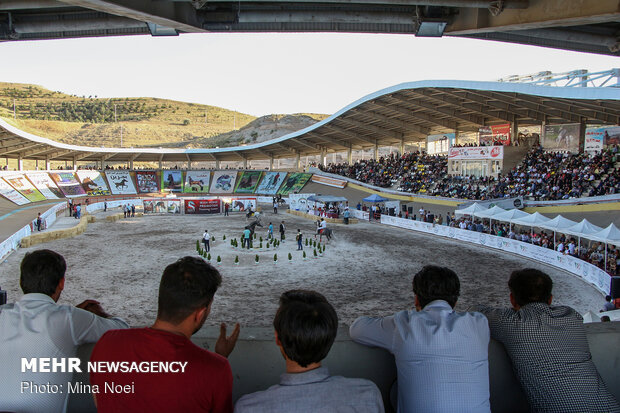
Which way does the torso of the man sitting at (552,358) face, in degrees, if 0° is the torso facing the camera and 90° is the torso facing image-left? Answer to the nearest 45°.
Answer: approximately 180°

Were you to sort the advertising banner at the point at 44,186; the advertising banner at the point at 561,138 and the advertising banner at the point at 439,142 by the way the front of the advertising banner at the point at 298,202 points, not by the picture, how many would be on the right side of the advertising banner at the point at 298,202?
1

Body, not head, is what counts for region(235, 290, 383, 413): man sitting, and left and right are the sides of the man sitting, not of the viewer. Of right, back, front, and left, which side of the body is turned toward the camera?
back

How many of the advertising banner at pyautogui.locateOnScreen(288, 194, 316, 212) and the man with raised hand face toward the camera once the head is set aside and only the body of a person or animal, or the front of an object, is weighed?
1

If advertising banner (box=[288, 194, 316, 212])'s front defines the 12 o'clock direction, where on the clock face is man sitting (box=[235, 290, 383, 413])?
The man sitting is roughly at 12 o'clock from the advertising banner.

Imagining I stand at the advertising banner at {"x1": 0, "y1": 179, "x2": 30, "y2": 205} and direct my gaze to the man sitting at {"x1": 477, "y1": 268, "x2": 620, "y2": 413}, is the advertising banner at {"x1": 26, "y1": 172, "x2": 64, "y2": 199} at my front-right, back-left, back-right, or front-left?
back-left

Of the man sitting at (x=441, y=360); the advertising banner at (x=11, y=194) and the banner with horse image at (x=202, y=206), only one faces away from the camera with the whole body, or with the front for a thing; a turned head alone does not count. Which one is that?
the man sitting

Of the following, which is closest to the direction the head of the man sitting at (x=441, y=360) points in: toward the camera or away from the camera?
away from the camera

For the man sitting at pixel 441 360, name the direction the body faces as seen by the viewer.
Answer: away from the camera

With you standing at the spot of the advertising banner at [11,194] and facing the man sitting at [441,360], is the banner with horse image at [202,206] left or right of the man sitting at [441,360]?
left

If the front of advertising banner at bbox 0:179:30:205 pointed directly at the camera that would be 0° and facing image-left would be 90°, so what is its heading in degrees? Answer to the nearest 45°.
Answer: approximately 315°

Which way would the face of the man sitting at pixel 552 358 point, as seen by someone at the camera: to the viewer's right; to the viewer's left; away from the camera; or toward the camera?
away from the camera

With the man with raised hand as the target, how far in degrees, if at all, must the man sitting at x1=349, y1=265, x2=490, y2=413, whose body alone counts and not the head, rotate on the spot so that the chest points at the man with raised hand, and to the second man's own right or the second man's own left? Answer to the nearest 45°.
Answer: approximately 135° to the second man's own left

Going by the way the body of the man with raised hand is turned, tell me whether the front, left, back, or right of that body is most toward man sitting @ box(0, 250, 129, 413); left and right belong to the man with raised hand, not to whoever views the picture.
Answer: left

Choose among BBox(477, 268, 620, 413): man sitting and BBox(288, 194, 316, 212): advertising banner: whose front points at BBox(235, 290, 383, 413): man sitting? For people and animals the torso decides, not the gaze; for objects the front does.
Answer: the advertising banner
